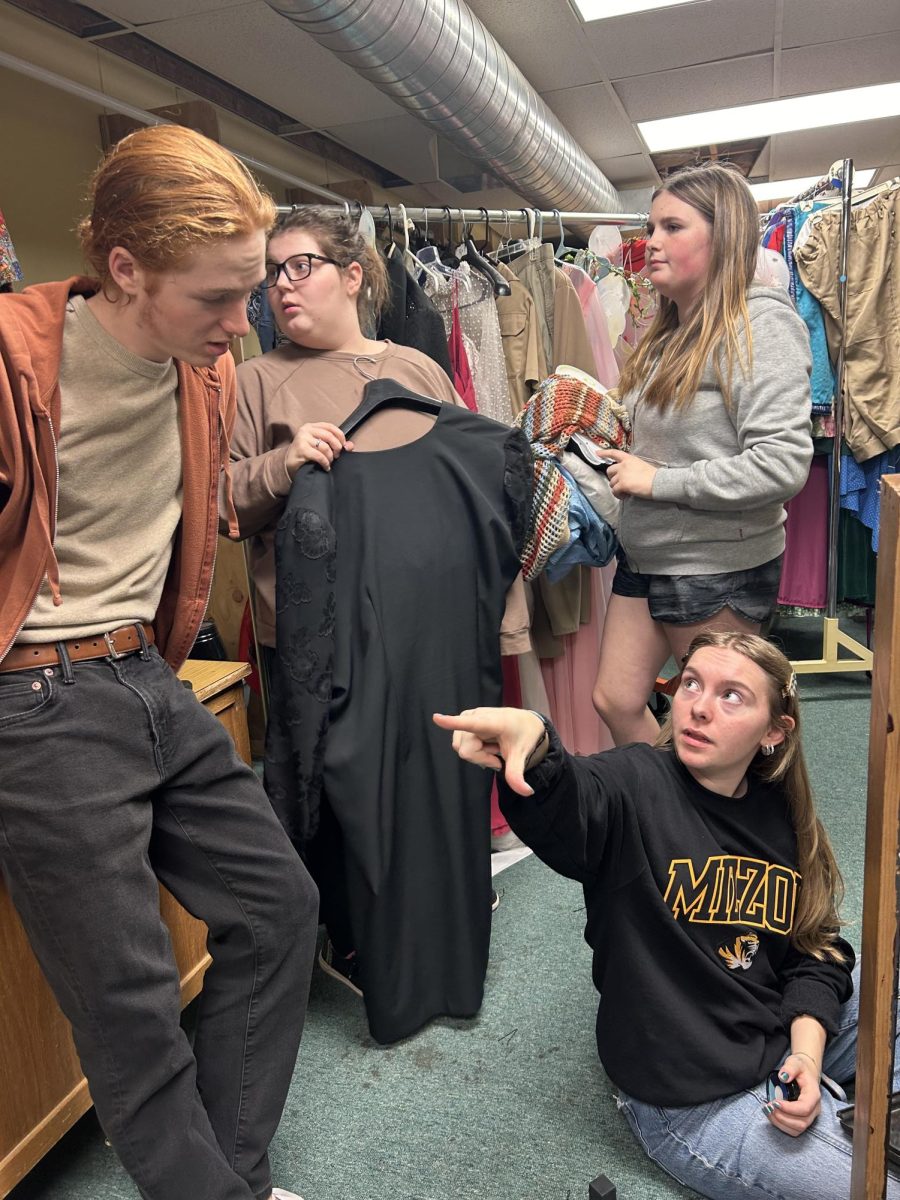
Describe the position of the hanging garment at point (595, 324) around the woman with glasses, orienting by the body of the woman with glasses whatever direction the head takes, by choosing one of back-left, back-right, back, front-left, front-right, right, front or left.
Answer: back-left

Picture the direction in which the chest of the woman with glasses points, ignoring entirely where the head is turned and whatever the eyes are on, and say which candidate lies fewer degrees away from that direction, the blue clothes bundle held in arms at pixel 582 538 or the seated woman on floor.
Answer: the seated woman on floor

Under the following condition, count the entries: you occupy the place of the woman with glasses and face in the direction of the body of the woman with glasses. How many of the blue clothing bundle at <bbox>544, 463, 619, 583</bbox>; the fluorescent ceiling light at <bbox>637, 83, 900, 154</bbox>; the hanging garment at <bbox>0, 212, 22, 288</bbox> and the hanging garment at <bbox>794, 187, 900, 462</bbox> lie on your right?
1

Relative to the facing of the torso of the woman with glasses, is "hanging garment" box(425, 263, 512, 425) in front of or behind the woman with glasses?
behind

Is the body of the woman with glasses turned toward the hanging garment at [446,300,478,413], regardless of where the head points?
no

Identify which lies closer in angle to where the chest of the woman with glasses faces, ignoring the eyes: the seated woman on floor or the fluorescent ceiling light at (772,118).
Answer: the seated woman on floor

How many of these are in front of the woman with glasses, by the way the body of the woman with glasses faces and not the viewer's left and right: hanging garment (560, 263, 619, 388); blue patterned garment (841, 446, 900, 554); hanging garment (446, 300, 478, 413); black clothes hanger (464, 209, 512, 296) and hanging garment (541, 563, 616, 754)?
0

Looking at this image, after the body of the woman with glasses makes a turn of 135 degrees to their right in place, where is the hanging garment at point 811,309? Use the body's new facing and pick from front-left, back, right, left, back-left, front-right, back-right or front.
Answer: right

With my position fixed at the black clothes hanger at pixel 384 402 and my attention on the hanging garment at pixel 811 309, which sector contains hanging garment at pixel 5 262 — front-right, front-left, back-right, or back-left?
back-left

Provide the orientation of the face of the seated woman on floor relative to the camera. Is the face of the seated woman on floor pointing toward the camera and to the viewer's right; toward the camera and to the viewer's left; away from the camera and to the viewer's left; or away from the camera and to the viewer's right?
toward the camera and to the viewer's left

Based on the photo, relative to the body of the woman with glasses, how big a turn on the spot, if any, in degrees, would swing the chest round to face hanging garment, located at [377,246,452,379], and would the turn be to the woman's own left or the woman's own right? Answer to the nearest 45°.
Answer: approximately 135° to the woman's own left

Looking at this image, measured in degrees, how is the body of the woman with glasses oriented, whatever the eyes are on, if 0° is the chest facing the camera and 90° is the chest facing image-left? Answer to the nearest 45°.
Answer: approximately 0°

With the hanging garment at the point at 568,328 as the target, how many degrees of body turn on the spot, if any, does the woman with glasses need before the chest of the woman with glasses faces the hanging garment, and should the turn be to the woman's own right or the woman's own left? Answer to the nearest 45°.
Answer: approximately 135° to the woman's own left

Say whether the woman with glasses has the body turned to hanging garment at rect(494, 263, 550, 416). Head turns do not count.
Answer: no

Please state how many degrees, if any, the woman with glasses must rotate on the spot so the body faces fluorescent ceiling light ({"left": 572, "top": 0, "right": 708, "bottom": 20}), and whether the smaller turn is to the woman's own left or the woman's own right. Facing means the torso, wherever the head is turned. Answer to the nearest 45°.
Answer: approximately 135° to the woman's own left

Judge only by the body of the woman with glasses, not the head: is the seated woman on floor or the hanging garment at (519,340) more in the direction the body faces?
the seated woman on floor

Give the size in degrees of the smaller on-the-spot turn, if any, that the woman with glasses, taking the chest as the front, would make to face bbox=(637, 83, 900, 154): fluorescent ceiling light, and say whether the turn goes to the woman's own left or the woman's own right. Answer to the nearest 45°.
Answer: approximately 135° to the woman's own left

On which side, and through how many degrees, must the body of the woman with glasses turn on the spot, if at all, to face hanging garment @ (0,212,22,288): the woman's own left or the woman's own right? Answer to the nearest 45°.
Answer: approximately 90° to the woman's own right

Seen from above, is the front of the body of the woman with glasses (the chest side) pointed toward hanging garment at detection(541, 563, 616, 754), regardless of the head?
no

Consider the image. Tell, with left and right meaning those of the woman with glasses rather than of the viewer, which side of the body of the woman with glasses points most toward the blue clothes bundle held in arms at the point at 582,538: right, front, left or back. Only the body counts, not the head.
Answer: left

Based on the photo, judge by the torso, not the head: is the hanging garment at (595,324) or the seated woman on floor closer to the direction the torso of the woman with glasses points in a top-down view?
the seated woman on floor
